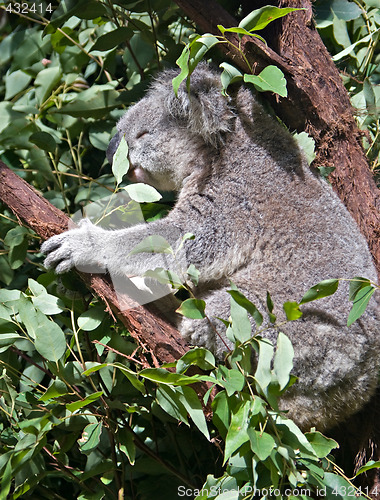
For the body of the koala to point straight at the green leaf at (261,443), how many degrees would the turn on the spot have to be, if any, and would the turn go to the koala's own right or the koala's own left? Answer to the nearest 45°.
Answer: approximately 90° to the koala's own left

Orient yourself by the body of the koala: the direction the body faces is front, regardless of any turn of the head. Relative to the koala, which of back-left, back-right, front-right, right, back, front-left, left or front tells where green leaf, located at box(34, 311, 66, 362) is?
front-left

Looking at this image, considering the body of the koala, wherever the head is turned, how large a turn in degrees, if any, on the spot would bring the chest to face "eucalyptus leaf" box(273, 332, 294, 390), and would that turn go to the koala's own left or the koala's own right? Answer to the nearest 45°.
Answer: approximately 90° to the koala's own left

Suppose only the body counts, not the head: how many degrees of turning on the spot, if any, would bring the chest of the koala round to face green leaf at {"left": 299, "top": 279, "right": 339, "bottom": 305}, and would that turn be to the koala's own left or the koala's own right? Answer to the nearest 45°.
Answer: approximately 90° to the koala's own left

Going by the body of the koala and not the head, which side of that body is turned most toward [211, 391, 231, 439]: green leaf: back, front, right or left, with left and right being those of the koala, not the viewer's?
left

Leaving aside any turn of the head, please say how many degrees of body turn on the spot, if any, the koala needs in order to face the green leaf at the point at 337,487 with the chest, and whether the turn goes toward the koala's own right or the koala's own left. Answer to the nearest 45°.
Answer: approximately 90° to the koala's own left

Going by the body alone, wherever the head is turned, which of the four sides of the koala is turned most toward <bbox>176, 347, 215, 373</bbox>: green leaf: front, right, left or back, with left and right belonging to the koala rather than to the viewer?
left

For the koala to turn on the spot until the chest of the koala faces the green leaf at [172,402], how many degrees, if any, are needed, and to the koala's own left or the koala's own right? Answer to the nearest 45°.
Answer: approximately 45° to the koala's own left

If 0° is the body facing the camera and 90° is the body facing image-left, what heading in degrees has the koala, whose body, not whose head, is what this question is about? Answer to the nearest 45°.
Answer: approximately 90°

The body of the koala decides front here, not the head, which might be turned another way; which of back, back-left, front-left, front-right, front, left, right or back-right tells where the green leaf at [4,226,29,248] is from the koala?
front

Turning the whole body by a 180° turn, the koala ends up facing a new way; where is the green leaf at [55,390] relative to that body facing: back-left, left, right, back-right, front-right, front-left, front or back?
back-right

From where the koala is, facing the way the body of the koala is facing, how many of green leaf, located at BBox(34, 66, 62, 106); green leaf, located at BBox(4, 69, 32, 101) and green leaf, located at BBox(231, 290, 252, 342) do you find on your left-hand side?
1

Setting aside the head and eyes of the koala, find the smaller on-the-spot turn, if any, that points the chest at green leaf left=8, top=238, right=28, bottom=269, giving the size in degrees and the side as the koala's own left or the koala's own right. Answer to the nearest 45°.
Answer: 0° — it already faces it
